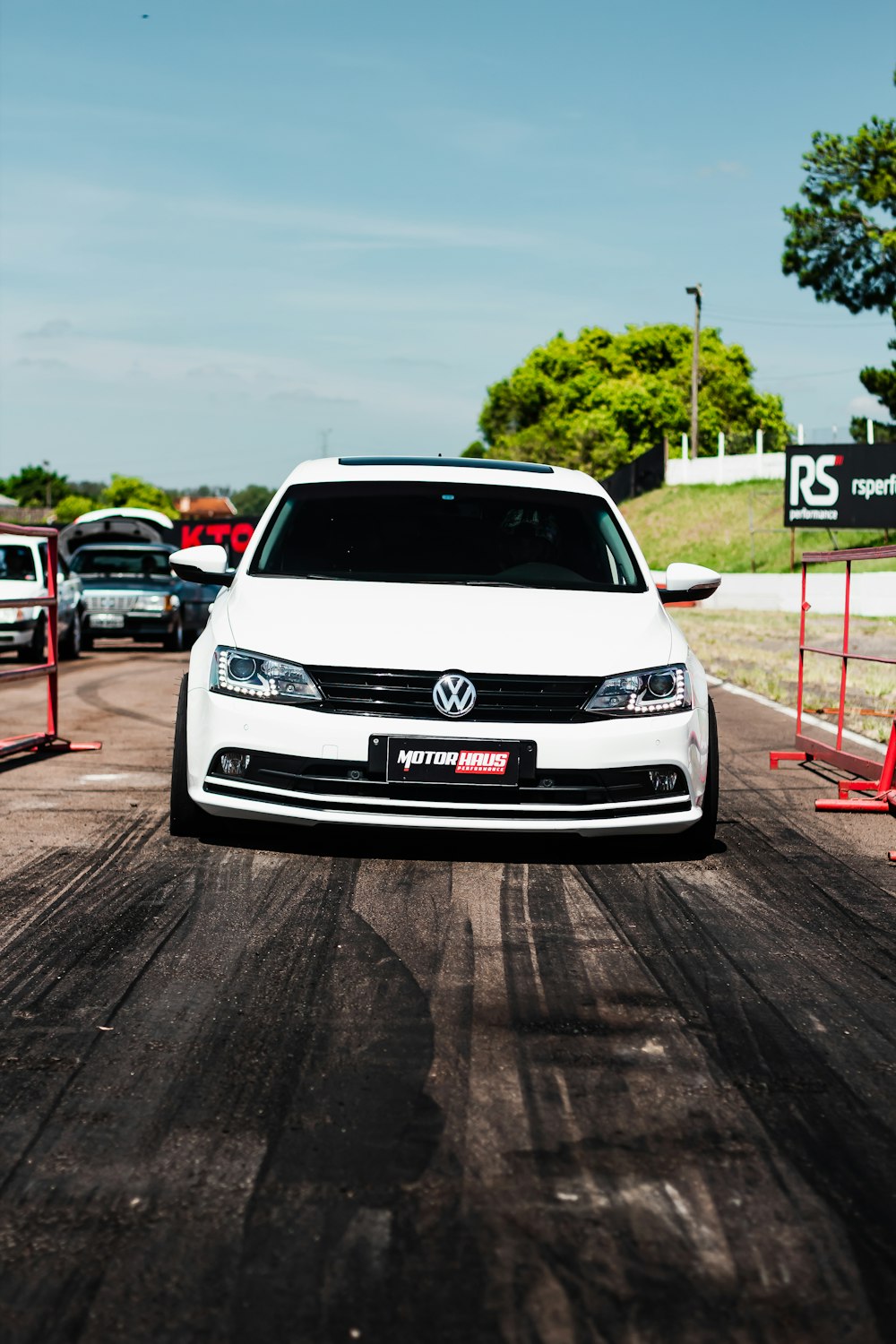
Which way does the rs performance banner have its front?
toward the camera

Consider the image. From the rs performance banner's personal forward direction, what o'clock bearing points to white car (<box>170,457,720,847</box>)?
The white car is roughly at 12 o'clock from the rs performance banner.

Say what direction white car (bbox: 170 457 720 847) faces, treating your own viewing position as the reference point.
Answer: facing the viewer

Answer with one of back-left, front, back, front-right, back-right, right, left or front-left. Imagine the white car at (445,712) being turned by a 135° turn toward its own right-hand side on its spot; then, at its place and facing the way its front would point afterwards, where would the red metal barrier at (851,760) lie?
right

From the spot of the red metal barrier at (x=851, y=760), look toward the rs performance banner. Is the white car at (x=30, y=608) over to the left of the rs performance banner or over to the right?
left

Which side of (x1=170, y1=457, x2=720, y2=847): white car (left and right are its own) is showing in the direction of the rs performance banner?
back

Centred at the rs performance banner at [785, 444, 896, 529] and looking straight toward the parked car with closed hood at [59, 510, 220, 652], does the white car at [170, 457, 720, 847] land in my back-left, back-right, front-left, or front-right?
front-left

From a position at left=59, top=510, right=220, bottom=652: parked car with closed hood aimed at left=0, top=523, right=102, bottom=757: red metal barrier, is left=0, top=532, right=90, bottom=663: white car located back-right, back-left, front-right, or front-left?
front-right

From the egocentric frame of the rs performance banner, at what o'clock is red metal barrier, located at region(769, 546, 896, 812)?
The red metal barrier is roughly at 12 o'clock from the rs performance banner.

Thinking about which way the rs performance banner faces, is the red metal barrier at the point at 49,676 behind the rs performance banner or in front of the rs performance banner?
in front

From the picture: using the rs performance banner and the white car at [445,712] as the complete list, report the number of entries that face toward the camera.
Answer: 2

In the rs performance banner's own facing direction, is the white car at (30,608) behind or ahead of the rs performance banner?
ahead

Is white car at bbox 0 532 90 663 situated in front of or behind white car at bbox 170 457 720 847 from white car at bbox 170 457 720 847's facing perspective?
behind
